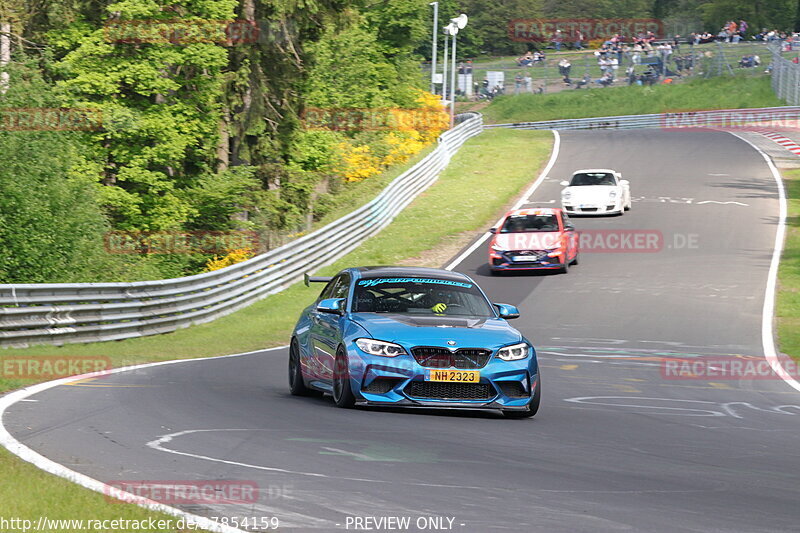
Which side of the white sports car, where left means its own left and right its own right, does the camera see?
front

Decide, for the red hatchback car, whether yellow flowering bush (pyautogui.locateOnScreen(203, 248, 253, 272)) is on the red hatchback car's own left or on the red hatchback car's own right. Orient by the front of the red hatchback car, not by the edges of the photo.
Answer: on the red hatchback car's own right

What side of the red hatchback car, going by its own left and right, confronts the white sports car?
back

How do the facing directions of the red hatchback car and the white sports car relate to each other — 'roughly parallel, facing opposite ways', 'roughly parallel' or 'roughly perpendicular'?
roughly parallel

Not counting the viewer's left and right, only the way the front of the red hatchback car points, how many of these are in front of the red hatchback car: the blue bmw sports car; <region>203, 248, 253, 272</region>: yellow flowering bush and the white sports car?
1

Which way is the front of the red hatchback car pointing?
toward the camera

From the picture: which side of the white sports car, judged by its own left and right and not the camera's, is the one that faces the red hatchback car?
front

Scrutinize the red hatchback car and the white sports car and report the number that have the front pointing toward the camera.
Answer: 2

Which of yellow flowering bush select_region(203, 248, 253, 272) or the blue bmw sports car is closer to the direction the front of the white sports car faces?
the blue bmw sports car

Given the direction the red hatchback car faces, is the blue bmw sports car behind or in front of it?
in front

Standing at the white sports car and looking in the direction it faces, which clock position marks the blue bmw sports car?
The blue bmw sports car is roughly at 12 o'clock from the white sports car.
